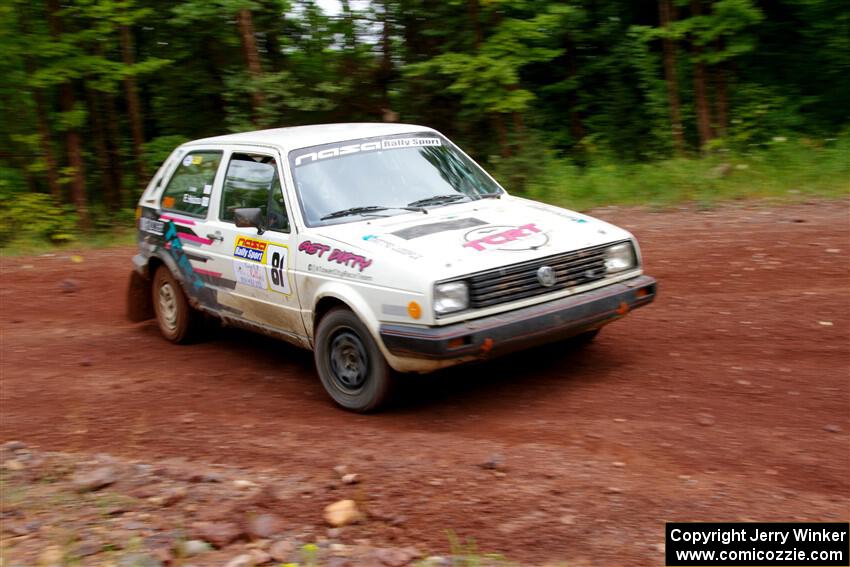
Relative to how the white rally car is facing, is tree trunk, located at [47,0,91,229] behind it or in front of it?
behind

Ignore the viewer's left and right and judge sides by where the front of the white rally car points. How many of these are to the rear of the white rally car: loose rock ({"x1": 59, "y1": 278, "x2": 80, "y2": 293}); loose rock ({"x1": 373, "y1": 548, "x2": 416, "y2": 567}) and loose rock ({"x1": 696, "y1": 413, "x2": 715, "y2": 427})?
1

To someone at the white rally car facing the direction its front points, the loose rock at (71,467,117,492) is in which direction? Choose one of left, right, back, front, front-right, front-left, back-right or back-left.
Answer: right

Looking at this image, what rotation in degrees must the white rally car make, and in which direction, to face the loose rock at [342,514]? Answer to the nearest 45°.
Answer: approximately 45° to its right

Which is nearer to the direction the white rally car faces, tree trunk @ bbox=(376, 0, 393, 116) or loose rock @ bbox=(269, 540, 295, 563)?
the loose rock

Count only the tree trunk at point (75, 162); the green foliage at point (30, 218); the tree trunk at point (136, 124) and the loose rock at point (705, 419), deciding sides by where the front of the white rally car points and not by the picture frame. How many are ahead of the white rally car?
1

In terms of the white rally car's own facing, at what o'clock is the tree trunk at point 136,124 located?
The tree trunk is roughly at 7 o'clock from the white rally car.

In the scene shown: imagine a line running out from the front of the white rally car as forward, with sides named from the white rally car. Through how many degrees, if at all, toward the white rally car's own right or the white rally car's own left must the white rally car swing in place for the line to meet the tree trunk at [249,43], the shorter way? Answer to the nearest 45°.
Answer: approximately 135° to the white rally car's own left

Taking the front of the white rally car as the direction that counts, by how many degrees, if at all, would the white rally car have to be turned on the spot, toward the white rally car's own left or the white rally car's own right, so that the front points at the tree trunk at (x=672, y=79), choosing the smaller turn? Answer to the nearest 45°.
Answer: approximately 90° to the white rally car's own left

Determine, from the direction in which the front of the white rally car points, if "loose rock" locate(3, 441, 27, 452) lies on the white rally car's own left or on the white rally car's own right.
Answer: on the white rally car's own right

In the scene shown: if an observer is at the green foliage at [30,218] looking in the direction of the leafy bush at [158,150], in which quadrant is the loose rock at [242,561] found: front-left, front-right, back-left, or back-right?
back-right

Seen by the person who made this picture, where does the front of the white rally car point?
facing the viewer and to the right of the viewer

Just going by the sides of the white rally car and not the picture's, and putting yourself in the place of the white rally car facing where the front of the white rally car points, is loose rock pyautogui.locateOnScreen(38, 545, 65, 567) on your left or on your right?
on your right

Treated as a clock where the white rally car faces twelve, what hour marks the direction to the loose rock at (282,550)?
The loose rock is roughly at 2 o'clock from the white rally car.

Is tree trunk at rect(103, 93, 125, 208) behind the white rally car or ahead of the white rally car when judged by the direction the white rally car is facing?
behind
